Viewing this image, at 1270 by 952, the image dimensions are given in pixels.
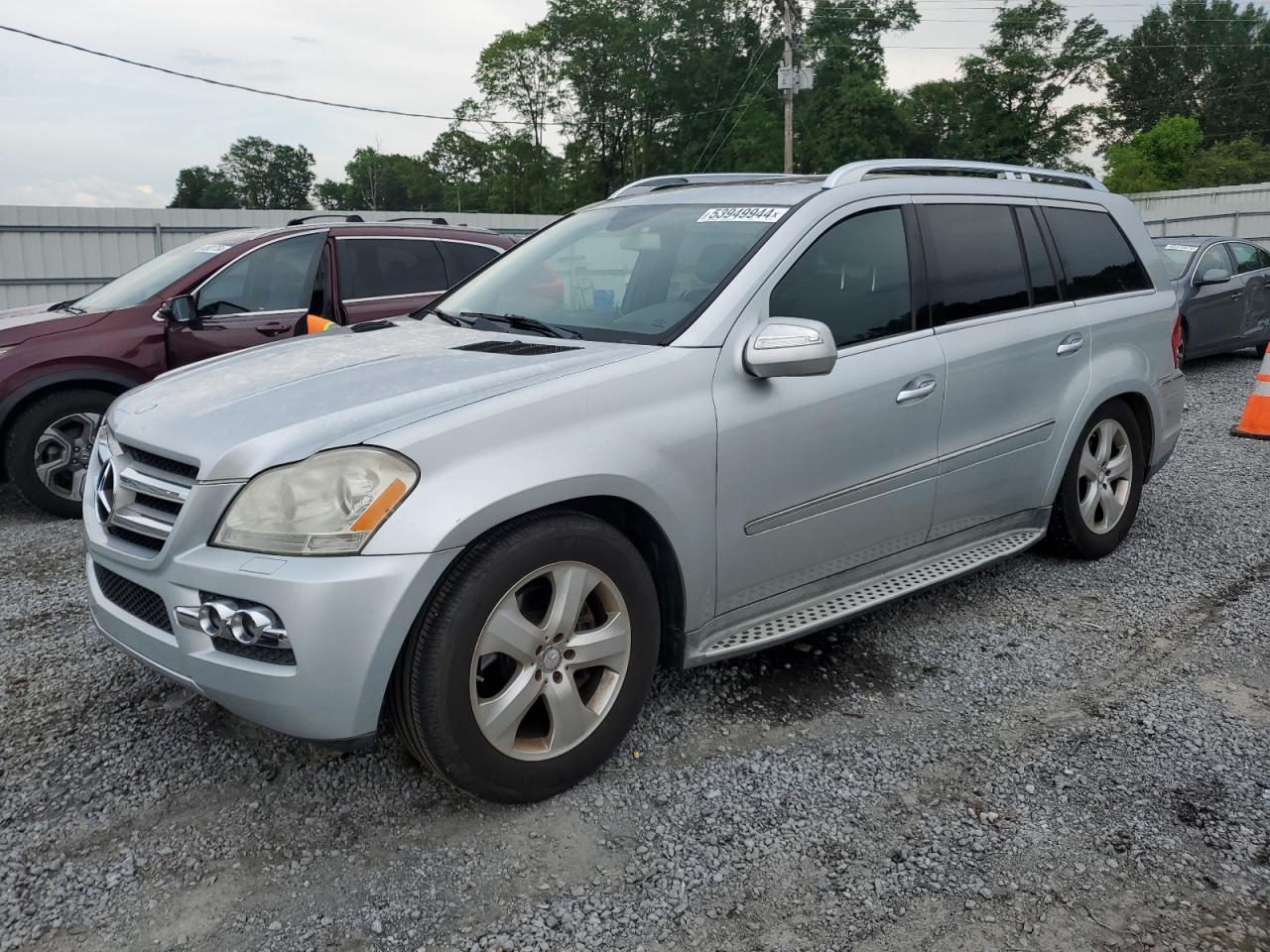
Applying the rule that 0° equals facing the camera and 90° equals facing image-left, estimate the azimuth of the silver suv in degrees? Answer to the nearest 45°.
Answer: approximately 45°

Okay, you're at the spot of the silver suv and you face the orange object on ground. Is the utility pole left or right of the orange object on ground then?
left

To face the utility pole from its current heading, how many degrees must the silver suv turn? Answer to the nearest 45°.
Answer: approximately 135° to its right

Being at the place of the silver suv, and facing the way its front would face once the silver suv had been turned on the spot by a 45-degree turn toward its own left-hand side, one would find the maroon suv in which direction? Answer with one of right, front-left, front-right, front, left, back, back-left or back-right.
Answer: back-right

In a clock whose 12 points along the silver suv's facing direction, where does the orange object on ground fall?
The orange object on ground is roughly at 6 o'clock from the silver suv.
